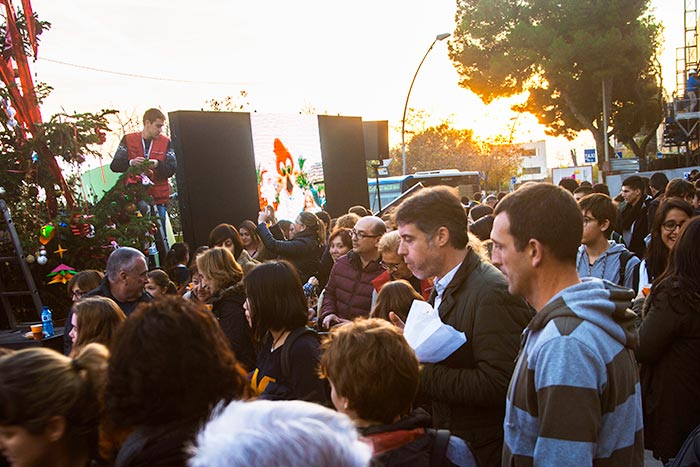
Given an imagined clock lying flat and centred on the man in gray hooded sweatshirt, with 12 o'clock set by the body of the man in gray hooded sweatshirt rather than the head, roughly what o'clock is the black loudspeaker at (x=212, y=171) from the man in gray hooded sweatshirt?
The black loudspeaker is roughly at 2 o'clock from the man in gray hooded sweatshirt.

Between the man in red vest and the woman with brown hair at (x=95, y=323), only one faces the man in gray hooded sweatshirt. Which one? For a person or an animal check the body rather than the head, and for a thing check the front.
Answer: the man in red vest

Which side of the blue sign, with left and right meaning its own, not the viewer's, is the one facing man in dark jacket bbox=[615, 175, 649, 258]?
front

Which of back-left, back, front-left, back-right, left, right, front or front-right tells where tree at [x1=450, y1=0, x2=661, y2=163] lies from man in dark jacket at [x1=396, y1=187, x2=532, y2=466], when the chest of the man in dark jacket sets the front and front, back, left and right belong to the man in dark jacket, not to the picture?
right

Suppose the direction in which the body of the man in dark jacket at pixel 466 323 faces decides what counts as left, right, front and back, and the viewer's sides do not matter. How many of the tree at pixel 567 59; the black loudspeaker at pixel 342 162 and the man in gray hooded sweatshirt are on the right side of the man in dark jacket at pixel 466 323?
2

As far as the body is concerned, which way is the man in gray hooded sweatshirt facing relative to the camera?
to the viewer's left

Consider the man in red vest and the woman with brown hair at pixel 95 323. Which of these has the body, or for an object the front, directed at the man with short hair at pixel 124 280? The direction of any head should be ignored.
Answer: the man in red vest

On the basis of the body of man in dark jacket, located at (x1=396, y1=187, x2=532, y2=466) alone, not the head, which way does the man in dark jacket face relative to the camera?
to the viewer's left

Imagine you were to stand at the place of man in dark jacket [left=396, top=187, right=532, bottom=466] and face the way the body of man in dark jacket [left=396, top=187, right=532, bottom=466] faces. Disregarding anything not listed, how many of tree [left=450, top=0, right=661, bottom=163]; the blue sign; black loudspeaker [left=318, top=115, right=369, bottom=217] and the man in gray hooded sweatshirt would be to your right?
3

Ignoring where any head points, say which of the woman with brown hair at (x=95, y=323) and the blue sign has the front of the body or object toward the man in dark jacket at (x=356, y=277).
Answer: the blue sign

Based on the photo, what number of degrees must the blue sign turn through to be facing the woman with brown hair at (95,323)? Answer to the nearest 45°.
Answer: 0° — it already faces them

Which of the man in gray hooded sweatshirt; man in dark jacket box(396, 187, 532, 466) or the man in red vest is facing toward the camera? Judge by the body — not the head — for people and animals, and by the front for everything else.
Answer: the man in red vest

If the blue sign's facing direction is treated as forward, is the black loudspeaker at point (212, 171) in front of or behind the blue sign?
in front

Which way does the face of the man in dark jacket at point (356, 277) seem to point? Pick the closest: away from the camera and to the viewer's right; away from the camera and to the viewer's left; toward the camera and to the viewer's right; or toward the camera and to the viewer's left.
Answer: toward the camera and to the viewer's left

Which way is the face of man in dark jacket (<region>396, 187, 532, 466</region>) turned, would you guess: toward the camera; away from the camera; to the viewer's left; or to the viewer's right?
to the viewer's left

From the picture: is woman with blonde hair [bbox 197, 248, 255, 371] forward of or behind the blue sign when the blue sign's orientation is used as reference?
forward
